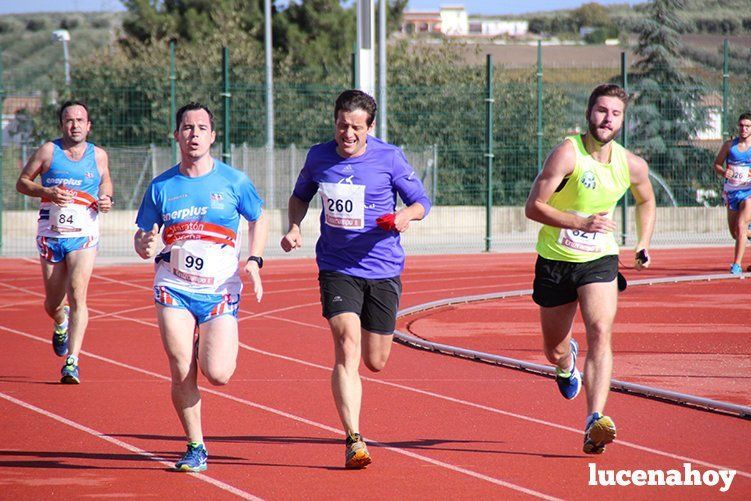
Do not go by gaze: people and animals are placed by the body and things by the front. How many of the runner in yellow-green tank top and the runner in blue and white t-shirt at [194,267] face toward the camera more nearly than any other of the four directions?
2

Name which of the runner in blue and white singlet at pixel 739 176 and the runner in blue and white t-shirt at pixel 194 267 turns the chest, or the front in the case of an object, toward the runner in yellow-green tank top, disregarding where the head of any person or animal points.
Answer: the runner in blue and white singlet at pixel 739 176

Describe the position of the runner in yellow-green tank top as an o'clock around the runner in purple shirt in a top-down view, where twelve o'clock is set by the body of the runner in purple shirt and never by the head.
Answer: The runner in yellow-green tank top is roughly at 9 o'clock from the runner in purple shirt.

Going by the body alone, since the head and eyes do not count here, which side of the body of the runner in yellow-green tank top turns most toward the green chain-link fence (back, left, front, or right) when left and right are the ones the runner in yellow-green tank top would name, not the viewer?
back

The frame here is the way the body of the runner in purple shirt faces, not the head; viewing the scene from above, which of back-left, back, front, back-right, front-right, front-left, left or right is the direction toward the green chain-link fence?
back

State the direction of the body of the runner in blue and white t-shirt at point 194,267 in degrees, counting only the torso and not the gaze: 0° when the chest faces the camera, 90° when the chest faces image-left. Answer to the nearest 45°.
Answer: approximately 0°

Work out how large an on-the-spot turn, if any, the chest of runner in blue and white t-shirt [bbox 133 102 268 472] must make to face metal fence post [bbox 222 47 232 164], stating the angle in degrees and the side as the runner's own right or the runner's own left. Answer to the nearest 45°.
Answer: approximately 180°
